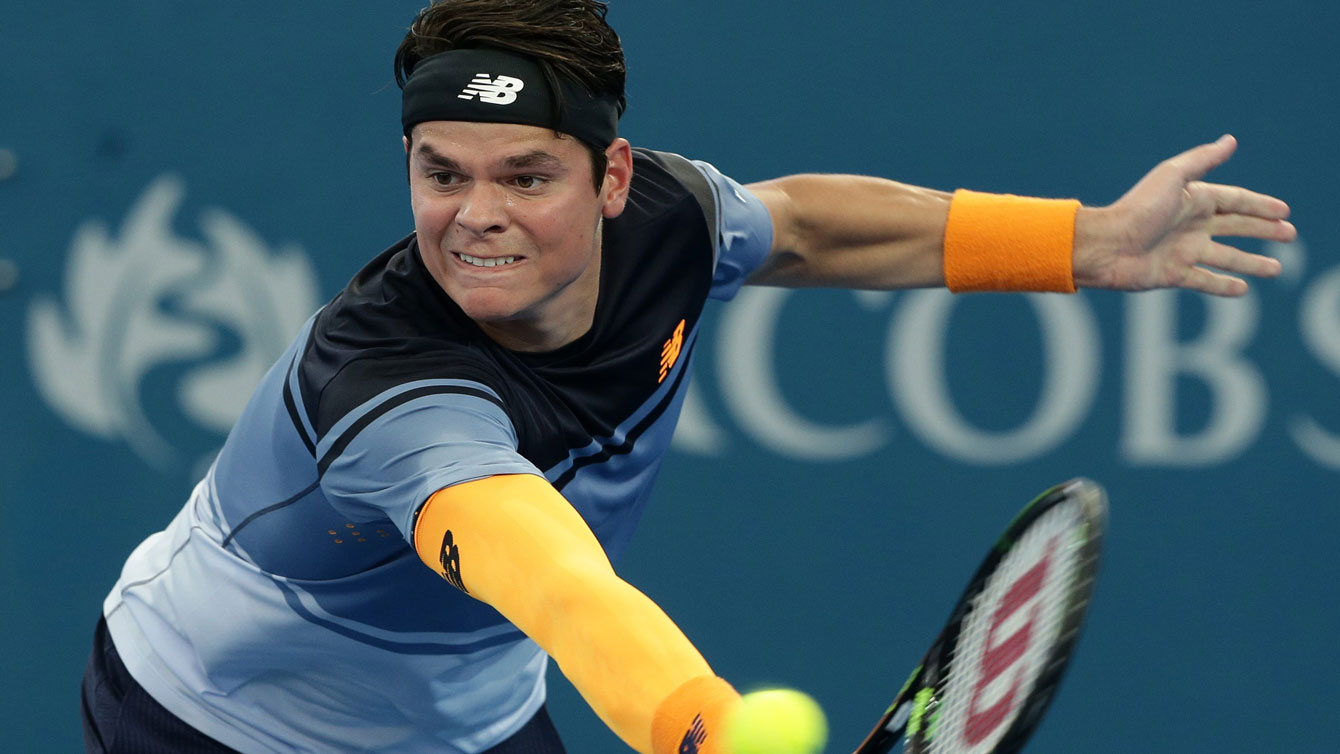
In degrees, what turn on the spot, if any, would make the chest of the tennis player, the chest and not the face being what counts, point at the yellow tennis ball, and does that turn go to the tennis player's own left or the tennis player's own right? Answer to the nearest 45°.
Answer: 0° — they already face it

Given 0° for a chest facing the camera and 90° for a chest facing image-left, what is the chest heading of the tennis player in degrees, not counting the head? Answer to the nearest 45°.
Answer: approximately 315°
